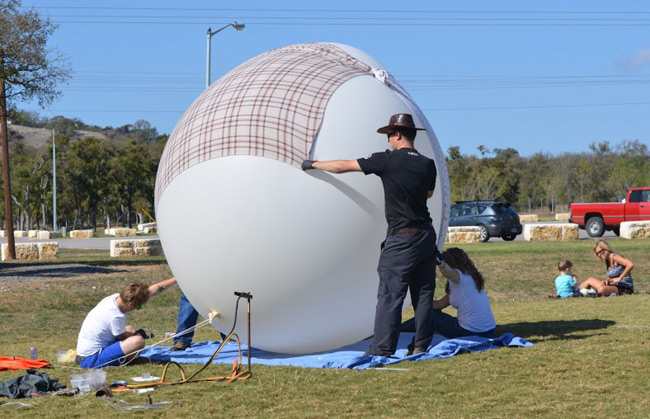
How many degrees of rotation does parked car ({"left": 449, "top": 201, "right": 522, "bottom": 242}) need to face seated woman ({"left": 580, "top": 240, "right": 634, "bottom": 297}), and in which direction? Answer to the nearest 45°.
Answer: approximately 135° to its left

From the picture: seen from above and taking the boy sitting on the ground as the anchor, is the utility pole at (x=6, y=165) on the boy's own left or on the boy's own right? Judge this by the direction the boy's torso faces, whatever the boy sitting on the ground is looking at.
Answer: on the boy's own left

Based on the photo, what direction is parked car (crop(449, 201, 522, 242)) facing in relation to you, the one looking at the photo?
facing away from the viewer and to the left of the viewer

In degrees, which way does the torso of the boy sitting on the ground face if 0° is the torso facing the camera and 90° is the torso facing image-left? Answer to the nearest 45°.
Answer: approximately 270°

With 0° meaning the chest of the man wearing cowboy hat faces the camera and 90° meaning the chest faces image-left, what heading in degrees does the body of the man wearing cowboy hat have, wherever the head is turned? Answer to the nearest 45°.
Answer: approximately 135°

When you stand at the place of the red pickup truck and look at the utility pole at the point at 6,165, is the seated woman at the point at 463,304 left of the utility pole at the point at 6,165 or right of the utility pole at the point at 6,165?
left

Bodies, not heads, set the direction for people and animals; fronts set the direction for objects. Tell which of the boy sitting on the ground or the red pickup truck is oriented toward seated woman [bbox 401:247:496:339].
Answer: the boy sitting on the ground

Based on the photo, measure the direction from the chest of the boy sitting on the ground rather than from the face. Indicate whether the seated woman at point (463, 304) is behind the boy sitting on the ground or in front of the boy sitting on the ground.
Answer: in front

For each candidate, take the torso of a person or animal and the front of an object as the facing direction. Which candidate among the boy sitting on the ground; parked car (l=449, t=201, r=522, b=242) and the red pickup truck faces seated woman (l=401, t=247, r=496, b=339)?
the boy sitting on the ground
